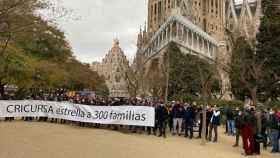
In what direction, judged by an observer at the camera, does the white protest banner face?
facing the viewer

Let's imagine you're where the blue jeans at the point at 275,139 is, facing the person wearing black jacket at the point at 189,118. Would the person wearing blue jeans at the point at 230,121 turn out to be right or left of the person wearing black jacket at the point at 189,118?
right

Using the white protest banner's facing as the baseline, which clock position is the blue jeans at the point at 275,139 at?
The blue jeans is roughly at 10 o'clock from the white protest banner.

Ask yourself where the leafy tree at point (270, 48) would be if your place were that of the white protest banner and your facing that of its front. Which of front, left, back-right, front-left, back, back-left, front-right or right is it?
back-left

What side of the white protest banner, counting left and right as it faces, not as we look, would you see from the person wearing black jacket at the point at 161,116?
left

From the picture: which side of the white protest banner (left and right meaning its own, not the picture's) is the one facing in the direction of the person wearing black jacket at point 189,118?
left

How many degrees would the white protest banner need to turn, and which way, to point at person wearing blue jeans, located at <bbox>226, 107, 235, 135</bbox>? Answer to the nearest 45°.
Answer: approximately 90° to its left

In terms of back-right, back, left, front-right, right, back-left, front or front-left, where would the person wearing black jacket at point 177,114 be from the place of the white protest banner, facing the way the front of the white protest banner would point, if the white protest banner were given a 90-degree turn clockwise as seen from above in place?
back
